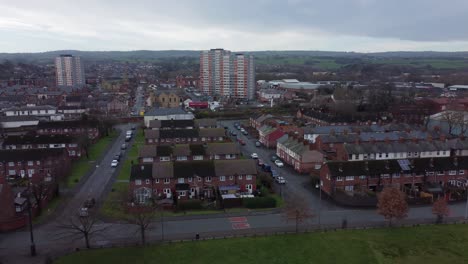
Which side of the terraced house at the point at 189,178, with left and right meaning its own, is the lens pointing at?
front

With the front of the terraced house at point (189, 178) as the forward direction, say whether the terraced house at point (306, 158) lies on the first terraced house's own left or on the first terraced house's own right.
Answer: on the first terraced house's own left

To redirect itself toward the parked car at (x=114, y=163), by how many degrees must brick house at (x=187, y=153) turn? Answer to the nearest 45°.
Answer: approximately 90° to its right

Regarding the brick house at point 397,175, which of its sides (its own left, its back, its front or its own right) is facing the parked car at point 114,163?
right

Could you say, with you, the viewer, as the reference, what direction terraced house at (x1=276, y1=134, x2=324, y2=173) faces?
facing the viewer and to the left of the viewer

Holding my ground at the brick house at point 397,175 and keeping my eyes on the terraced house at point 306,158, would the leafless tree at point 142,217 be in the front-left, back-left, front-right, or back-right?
front-left

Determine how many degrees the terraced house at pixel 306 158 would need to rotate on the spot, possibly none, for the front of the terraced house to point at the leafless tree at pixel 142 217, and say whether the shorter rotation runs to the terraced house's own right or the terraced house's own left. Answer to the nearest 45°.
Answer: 0° — it already faces it

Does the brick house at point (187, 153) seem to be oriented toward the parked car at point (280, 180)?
no

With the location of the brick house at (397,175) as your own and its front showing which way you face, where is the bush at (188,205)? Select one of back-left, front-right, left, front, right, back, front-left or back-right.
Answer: front-right

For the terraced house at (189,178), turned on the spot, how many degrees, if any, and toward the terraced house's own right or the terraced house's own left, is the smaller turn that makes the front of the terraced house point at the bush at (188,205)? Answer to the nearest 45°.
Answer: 0° — it already faces it

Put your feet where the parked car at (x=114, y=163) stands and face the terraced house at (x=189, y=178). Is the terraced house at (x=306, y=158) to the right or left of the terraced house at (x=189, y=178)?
left

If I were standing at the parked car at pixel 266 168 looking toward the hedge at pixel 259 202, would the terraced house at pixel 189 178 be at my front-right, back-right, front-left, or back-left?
front-right

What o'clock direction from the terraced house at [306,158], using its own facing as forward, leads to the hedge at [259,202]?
The hedge is roughly at 11 o'clock from the terraced house.

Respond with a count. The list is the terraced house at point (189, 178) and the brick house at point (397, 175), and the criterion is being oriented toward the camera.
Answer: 2

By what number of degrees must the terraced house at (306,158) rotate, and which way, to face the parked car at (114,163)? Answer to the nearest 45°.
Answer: approximately 45° to its right

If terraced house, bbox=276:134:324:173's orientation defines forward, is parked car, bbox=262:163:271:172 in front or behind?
in front

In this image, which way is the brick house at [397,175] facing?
toward the camera

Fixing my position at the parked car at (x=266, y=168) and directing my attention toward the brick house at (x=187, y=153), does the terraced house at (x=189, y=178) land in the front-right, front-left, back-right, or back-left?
front-left

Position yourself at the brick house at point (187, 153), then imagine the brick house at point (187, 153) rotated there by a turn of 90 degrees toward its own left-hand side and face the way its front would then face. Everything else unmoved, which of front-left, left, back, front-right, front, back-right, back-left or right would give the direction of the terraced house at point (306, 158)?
front

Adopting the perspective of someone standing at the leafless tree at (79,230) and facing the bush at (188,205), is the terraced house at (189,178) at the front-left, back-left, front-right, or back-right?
front-left
